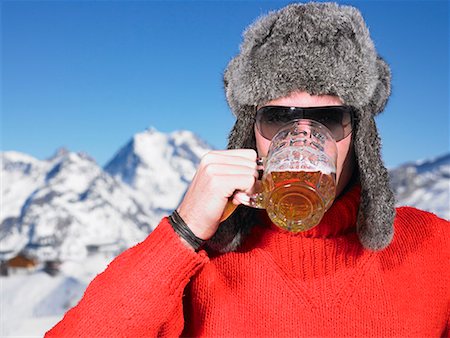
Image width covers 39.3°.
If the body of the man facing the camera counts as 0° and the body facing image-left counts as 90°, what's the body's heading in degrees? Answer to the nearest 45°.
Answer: approximately 0°
